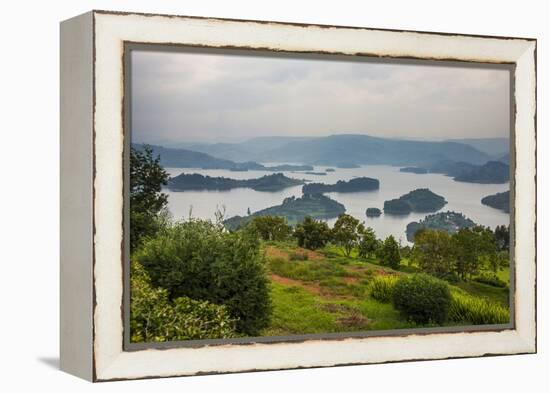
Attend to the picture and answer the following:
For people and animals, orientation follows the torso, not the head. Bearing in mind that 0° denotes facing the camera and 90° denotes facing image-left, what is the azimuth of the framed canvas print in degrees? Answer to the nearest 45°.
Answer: approximately 315°
